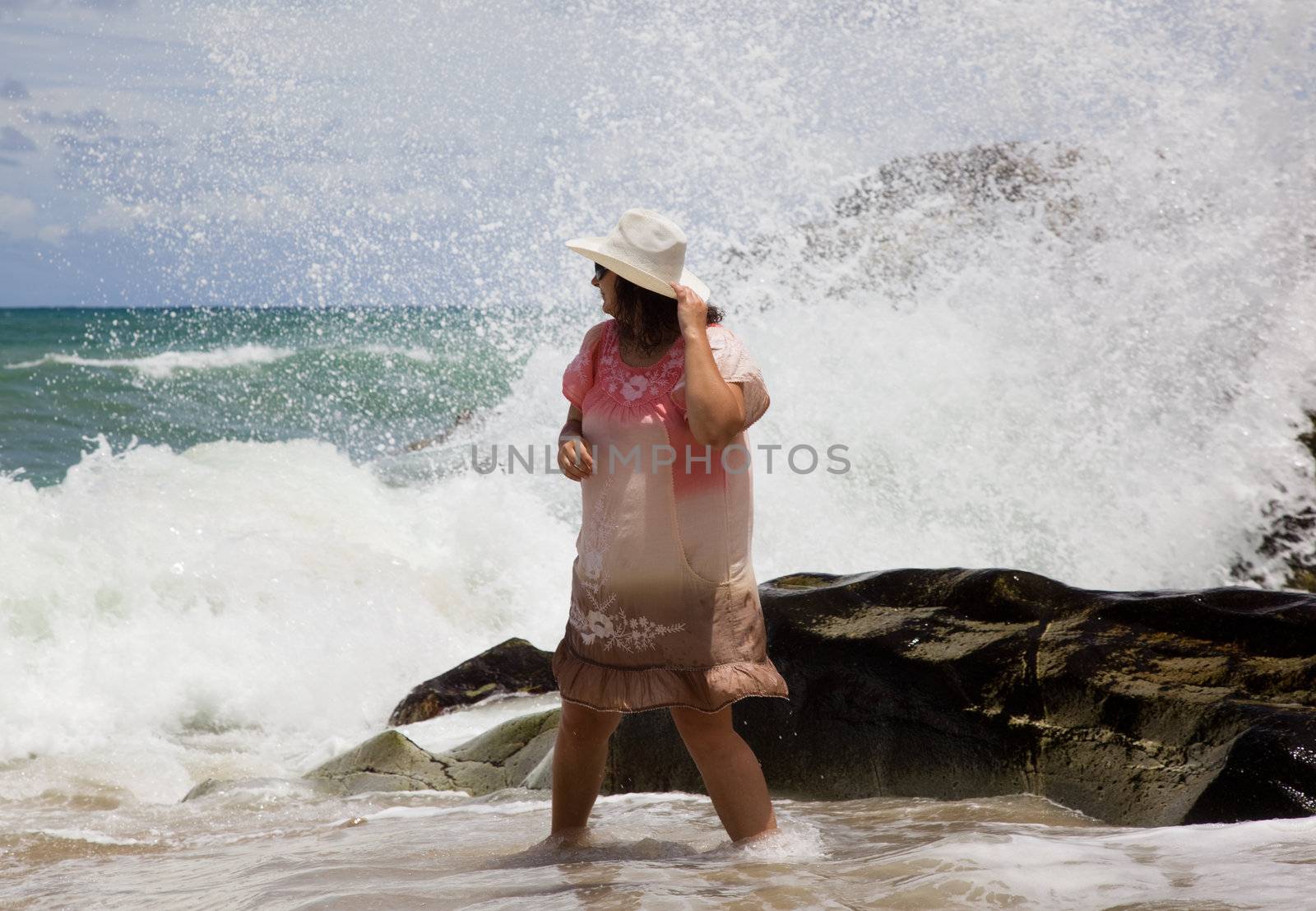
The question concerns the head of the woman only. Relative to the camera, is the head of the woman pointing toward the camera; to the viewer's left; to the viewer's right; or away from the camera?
to the viewer's left

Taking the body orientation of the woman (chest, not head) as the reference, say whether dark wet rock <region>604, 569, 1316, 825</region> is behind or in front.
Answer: behind

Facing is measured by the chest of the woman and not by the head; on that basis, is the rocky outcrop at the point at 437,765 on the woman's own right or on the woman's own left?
on the woman's own right

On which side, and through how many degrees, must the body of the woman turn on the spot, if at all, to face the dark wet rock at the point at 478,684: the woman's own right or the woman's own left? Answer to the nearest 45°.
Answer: approximately 135° to the woman's own right
